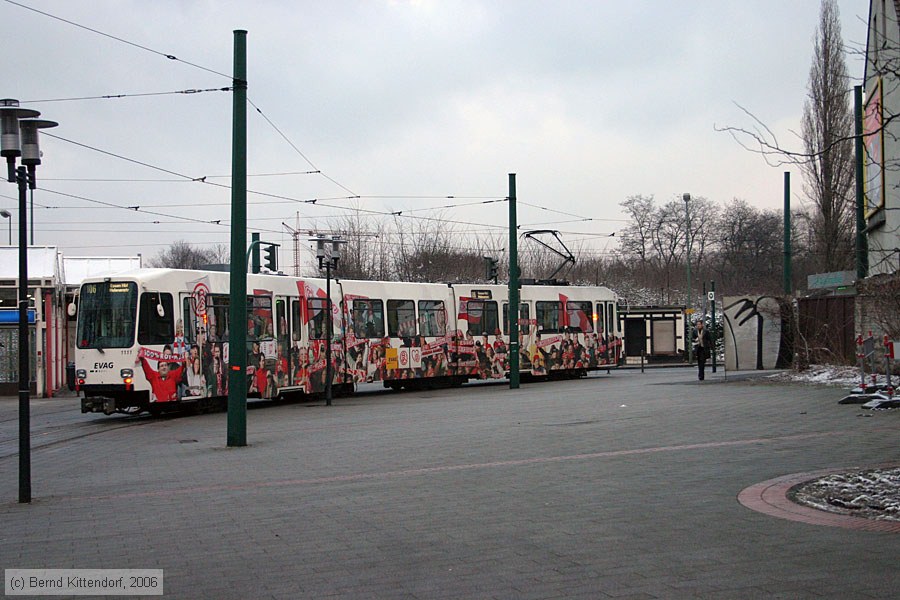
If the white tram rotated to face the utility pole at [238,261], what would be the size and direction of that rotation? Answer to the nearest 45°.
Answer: approximately 45° to its left

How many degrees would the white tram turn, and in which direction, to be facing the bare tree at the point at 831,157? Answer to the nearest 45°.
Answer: approximately 180°

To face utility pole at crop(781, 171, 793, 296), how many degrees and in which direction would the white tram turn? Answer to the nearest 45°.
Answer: approximately 135° to its left

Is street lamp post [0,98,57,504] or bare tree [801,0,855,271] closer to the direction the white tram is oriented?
the street lamp post

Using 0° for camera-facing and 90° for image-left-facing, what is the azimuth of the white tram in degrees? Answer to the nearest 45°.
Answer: approximately 45°

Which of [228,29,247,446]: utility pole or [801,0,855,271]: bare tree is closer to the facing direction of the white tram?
the utility pole

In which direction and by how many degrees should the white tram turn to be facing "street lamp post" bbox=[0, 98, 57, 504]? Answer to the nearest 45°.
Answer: approximately 45° to its left
